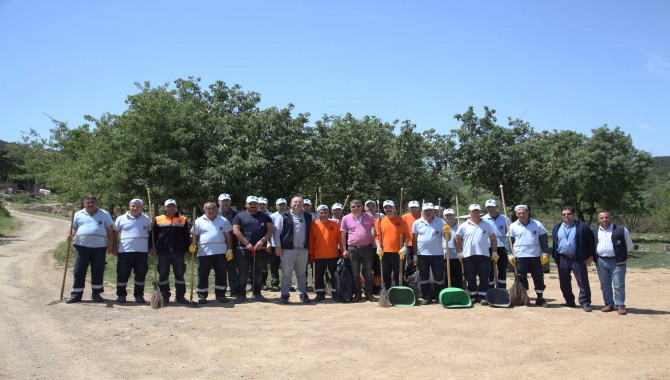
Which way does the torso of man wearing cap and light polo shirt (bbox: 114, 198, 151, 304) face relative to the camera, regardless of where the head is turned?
toward the camera

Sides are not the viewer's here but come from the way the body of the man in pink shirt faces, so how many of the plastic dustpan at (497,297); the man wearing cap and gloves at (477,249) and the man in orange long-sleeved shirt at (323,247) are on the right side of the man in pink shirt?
1

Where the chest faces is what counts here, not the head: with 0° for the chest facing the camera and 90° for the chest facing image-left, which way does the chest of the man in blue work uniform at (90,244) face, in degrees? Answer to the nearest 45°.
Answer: approximately 0°

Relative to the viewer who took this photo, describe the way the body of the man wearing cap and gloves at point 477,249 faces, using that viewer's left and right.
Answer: facing the viewer

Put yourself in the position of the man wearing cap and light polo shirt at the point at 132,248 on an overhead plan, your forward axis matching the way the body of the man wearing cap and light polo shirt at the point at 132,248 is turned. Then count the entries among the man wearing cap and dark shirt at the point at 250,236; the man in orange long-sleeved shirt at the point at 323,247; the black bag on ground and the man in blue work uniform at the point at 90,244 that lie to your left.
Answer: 3

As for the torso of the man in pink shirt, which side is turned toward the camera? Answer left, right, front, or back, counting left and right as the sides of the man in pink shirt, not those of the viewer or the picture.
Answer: front

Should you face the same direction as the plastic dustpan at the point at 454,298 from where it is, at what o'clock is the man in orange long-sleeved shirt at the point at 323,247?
The man in orange long-sleeved shirt is roughly at 3 o'clock from the plastic dustpan.

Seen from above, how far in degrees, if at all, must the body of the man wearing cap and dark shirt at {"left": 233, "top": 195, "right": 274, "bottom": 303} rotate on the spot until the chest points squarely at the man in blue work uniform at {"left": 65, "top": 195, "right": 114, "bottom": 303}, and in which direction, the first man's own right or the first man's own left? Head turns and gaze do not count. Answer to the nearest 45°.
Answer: approximately 90° to the first man's own right

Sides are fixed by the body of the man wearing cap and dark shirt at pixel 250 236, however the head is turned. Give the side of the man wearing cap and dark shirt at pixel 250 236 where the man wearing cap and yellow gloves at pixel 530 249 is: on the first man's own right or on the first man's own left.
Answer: on the first man's own left

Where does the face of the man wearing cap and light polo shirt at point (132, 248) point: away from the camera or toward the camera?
toward the camera

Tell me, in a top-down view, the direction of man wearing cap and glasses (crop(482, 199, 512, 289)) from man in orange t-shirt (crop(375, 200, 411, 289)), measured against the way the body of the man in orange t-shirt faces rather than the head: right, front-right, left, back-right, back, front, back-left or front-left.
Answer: left

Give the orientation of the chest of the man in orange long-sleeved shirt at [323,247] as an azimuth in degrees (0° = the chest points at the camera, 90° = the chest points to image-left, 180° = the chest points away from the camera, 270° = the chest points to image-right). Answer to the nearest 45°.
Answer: approximately 0°

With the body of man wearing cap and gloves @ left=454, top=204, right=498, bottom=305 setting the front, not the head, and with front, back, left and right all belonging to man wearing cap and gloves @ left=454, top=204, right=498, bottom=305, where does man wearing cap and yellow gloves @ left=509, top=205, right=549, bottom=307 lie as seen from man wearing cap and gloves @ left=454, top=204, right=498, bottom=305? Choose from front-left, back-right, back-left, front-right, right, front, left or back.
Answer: left

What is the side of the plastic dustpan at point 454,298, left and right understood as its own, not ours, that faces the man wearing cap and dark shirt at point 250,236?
right

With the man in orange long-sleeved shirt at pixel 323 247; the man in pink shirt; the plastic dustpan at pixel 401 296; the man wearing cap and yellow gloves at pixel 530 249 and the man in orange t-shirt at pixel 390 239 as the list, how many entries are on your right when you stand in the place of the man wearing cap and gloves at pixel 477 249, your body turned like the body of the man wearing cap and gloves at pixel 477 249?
4

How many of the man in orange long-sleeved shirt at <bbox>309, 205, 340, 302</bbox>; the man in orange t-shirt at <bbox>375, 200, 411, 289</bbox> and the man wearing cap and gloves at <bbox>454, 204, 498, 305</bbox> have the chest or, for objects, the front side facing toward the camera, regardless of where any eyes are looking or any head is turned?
3
